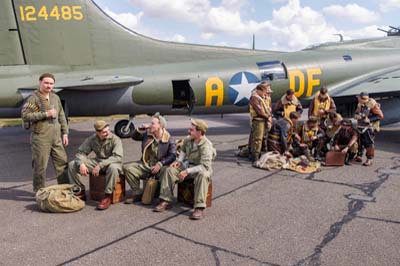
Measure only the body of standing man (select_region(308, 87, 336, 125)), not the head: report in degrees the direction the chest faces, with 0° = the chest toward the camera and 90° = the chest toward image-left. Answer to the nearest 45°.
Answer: approximately 0°

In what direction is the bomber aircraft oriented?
to the viewer's right

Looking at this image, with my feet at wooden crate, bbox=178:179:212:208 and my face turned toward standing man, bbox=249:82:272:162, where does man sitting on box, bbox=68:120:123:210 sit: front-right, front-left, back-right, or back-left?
back-left

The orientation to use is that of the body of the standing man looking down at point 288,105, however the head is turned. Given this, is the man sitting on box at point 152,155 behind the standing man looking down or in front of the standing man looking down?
in front

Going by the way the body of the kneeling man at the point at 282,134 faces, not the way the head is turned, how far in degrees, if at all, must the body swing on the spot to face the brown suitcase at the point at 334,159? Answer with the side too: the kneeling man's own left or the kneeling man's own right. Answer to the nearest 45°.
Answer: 0° — they already face it

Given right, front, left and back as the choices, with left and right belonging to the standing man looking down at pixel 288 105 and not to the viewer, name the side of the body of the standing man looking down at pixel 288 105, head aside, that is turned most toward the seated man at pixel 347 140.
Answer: left

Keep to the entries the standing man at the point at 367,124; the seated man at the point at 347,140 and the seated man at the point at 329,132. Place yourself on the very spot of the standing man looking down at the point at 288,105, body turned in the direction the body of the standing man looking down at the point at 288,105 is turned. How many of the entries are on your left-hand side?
3
